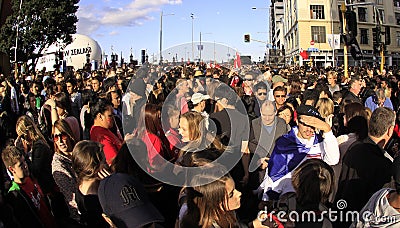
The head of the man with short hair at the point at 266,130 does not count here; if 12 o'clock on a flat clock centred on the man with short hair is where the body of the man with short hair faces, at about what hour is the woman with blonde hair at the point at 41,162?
The woman with blonde hair is roughly at 2 o'clock from the man with short hair.

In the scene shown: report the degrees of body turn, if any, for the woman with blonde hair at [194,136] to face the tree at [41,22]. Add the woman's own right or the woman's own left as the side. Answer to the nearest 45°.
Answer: approximately 90° to the woman's own right

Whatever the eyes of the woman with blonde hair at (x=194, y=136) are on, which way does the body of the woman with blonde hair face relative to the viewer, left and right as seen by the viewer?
facing to the left of the viewer

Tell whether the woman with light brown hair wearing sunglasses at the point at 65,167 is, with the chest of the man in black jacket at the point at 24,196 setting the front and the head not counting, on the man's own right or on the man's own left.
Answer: on the man's own left
